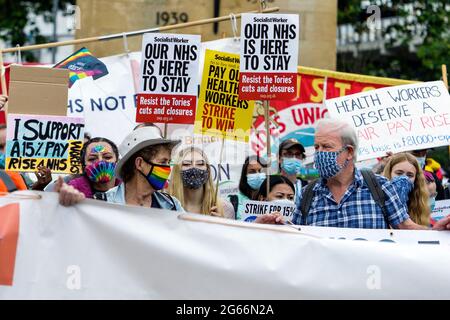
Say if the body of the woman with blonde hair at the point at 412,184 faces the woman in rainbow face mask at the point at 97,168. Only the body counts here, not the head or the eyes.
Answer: no

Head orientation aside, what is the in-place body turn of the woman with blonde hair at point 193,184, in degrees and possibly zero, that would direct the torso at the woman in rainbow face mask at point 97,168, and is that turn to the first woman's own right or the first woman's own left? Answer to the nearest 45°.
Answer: approximately 90° to the first woman's own right

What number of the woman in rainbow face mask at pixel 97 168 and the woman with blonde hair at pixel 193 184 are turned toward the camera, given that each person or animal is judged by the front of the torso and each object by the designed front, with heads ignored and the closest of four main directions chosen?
2

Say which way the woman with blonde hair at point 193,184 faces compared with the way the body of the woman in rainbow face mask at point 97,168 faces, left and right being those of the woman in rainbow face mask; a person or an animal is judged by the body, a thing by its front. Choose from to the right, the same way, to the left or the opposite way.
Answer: the same way

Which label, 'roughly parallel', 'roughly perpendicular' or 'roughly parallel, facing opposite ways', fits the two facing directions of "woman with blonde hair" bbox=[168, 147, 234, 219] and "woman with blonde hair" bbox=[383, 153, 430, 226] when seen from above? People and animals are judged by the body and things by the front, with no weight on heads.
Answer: roughly parallel

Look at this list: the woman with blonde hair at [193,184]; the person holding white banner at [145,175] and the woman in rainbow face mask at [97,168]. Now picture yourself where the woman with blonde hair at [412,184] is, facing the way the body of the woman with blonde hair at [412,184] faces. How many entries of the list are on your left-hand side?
0

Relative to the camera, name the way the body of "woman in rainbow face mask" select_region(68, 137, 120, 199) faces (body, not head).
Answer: toward the camera

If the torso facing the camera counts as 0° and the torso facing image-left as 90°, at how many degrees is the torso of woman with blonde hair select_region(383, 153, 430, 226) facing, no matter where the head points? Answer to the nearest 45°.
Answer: approximately 0°

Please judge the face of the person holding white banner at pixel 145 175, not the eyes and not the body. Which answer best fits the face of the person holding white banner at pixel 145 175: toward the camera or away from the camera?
toward the camera

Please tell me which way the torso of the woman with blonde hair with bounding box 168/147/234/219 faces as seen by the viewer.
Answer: toward the camera

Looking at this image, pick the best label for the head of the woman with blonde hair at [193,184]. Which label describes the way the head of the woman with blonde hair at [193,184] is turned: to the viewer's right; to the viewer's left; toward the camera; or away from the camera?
toward the camera

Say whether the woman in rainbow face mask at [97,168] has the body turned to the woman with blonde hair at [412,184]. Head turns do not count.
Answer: no

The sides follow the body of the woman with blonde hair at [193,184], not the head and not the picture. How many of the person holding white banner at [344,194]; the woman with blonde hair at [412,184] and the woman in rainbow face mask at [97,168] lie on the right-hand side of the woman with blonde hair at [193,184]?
1

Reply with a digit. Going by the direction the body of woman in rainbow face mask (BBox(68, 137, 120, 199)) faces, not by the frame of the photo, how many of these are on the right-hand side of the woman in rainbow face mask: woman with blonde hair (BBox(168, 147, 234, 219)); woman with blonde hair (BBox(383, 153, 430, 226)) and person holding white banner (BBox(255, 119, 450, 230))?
0

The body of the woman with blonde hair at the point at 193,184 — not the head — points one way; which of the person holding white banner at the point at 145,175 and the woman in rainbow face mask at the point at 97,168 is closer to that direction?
the person holding white banner

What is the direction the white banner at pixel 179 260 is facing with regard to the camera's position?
facing the viewer

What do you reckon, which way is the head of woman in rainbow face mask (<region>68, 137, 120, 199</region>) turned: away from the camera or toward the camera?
toward the camera
